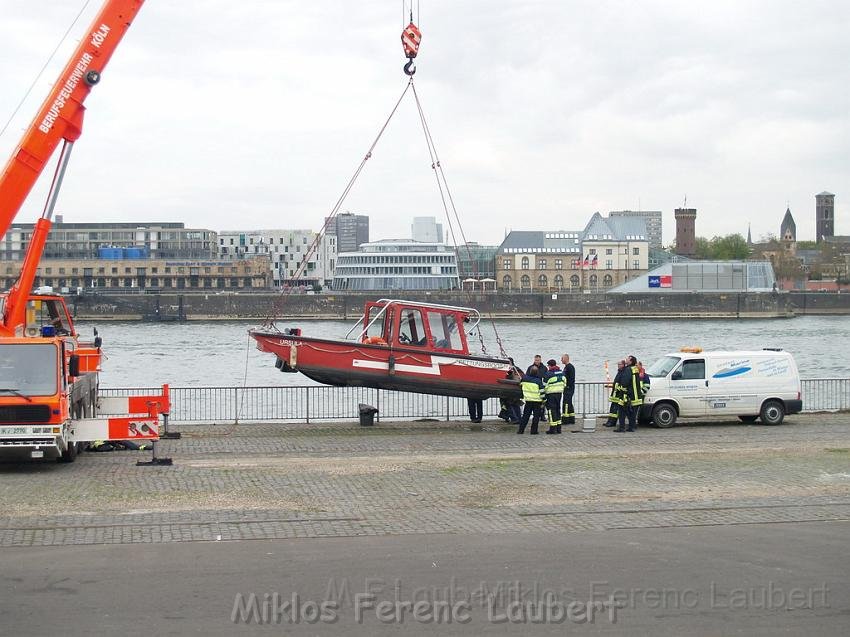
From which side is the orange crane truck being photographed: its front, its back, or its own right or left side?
front

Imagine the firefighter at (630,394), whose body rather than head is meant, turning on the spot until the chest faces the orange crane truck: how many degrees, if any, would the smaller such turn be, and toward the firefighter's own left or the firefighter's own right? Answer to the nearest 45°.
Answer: approximately 45° to the firefighter's own left

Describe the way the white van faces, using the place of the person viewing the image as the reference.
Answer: facing to the left of the viewer

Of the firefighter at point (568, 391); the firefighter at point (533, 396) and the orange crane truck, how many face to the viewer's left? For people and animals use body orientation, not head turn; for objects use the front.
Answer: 1

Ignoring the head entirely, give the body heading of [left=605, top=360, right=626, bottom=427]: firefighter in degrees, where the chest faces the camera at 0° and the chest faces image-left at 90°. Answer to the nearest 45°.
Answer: approximately 90°

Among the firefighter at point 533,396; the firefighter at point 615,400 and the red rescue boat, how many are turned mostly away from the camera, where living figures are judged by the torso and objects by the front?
1

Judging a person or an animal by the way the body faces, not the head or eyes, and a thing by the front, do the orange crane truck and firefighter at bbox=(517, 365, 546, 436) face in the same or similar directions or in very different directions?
very different directions

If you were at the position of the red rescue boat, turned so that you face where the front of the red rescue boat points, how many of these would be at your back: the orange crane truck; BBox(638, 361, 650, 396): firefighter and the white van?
2

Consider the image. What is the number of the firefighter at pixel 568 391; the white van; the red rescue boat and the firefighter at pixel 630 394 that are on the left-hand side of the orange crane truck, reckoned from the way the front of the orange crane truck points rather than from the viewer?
4

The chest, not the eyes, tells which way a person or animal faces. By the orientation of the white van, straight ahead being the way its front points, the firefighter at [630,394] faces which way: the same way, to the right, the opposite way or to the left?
the same way

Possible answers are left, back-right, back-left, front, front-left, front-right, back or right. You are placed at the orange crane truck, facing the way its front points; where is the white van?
left

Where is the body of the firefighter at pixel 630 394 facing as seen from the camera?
to the viewer's left

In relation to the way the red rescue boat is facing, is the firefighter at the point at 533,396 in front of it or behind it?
behind

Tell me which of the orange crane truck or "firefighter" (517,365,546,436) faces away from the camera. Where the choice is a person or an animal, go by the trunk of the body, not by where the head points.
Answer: the firefighter

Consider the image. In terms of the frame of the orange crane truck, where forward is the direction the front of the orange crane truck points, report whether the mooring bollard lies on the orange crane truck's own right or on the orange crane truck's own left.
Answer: on the orange crane truck's own left

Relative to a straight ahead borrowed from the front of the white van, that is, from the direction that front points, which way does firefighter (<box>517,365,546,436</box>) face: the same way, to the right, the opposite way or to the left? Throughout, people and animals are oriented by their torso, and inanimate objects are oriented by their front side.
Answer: to the right

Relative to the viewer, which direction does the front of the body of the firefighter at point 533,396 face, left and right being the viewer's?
facing away from the viewer

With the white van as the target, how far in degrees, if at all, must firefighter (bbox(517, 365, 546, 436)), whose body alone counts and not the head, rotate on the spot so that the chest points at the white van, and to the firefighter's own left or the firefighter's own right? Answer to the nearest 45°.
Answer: approximately 45° to the firefighter's own right

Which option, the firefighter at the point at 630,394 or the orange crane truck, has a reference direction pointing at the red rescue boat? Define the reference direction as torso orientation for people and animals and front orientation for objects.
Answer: the firefighter
